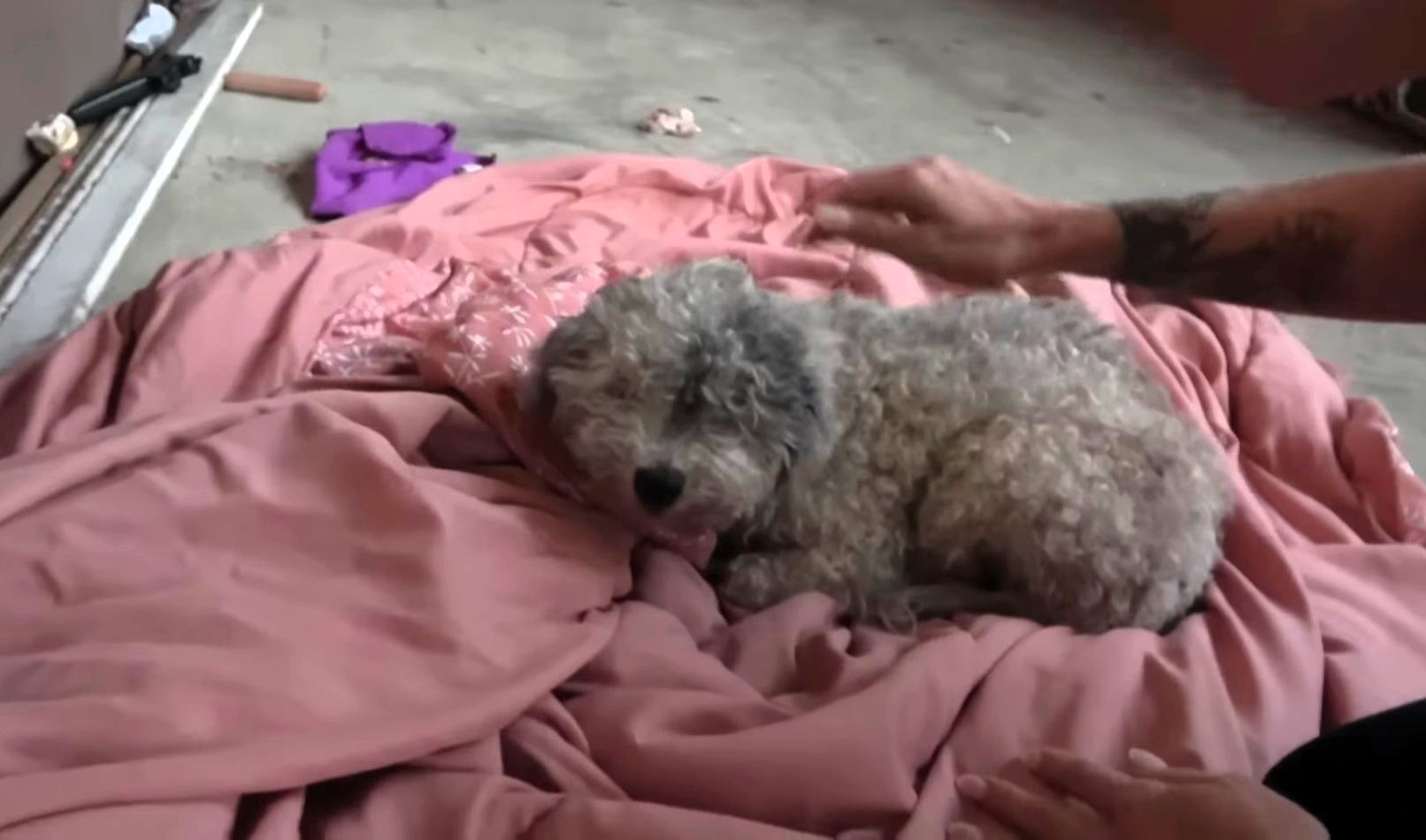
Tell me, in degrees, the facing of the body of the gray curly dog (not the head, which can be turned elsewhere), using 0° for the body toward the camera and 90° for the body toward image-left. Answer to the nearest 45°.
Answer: approximately 90°

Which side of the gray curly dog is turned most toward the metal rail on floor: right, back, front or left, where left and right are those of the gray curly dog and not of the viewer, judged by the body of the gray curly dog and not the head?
front

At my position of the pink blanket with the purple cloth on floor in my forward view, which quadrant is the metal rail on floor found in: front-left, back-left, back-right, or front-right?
front-left

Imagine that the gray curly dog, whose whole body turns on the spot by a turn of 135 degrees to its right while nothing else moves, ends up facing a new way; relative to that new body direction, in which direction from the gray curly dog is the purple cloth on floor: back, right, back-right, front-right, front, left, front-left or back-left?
left
